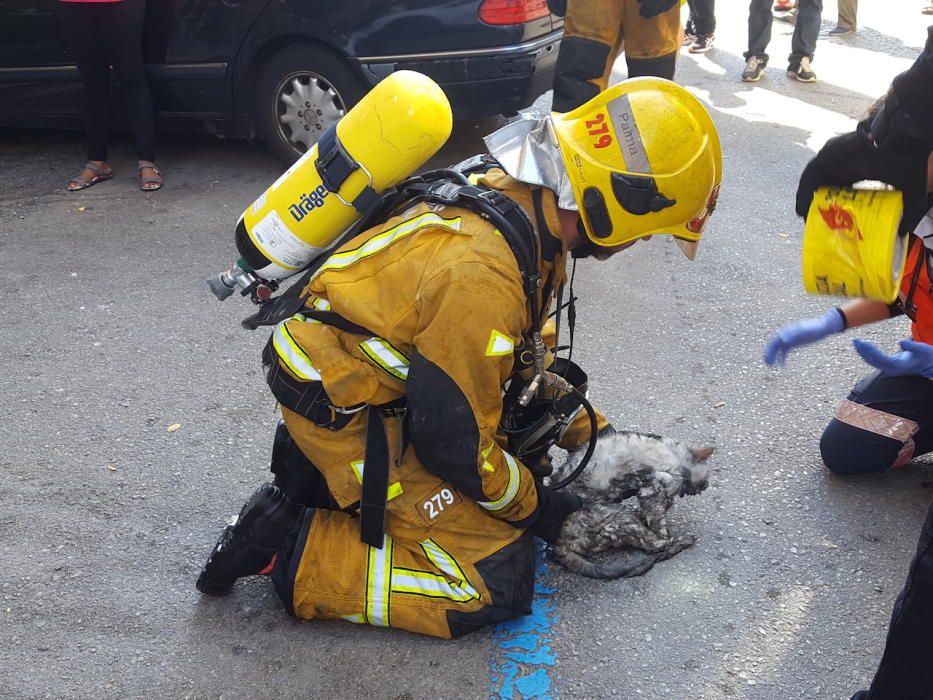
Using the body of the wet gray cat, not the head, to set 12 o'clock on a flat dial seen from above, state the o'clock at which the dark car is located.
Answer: The dark car is roughly at 8 o'clock from the wet gray cat.

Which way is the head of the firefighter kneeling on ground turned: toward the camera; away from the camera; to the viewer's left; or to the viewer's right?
to the viewer's right

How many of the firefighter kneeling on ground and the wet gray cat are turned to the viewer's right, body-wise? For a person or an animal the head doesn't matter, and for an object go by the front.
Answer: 2

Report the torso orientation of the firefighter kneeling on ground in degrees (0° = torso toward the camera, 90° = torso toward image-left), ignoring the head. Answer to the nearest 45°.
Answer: approximately 270°

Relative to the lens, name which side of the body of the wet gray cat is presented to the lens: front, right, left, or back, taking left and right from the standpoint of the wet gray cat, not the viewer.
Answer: right
